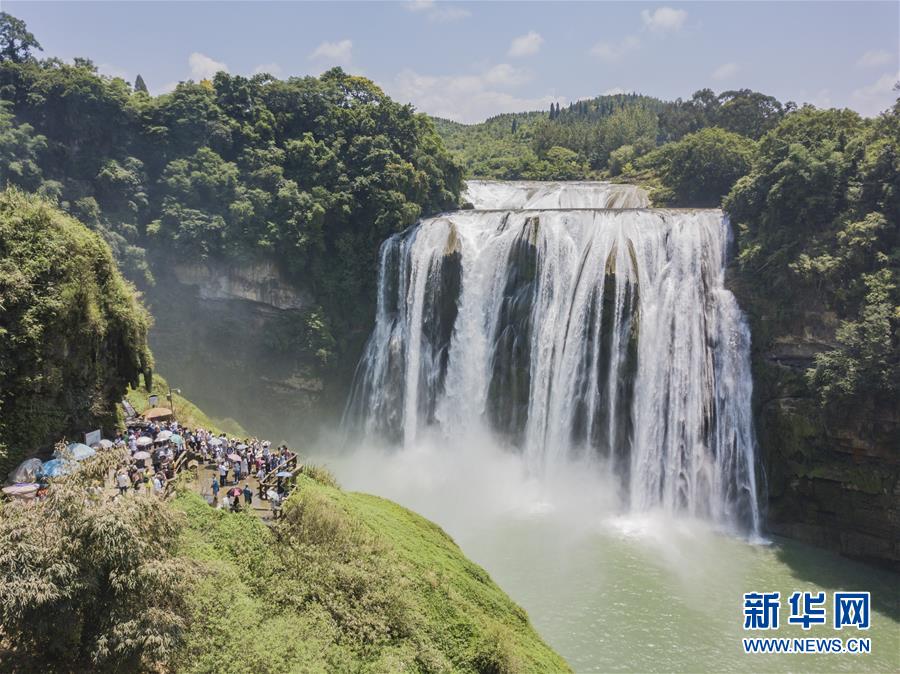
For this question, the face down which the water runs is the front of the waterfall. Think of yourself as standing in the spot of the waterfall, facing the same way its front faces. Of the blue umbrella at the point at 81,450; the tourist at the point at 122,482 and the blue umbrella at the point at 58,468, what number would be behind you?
0

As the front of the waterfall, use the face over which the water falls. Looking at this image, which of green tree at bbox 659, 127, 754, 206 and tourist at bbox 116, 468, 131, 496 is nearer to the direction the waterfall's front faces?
the tourist

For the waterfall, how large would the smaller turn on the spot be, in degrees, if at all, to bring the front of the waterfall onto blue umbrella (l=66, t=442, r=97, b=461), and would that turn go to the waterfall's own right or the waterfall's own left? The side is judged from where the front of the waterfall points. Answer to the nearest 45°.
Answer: approximately 45° to the waterfall's own right

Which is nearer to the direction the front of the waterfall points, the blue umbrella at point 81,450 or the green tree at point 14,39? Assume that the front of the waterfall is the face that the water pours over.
the blue umbrella

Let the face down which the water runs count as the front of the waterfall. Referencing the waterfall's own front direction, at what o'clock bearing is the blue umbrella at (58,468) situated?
The blue umbrella is roughly at 1 o'clock from the waterfall.

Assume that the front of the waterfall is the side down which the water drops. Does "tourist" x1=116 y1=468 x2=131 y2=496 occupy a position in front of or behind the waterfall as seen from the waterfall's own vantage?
in front

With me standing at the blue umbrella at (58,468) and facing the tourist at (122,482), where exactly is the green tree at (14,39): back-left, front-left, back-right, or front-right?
back-left

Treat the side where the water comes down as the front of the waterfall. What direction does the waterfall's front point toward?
toward the camera

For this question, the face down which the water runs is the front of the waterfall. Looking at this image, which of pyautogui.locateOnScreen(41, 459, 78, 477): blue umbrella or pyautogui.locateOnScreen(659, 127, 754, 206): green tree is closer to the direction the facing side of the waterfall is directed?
the blue umbrella

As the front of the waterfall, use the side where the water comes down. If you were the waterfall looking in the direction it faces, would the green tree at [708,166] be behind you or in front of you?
behind

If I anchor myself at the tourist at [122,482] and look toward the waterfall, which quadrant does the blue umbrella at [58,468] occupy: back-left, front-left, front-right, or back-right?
back-left

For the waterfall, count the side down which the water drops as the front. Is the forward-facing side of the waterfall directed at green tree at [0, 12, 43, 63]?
no
